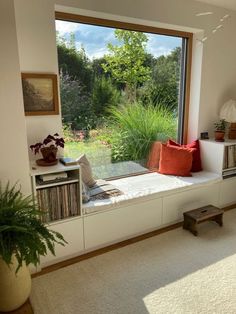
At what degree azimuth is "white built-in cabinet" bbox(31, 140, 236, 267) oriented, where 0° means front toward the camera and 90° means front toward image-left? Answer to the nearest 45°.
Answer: approximately 315°

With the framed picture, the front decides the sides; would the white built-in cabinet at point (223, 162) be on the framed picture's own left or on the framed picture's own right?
on the framed picture's own left

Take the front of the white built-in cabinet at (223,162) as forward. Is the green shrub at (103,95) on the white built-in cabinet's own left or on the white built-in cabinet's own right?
on the white built-in cabinet's own right

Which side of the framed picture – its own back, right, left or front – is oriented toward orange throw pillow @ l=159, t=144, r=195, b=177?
left

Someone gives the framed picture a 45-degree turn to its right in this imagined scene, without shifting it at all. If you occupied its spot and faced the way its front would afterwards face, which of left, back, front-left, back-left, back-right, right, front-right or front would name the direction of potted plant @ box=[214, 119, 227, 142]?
back-left

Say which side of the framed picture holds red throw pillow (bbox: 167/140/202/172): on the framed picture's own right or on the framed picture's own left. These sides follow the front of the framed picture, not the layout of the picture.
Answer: on the framed picture's own left
